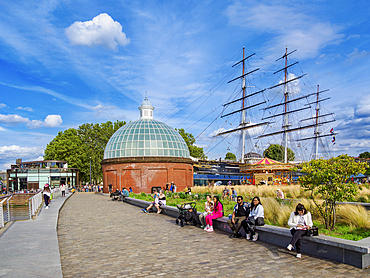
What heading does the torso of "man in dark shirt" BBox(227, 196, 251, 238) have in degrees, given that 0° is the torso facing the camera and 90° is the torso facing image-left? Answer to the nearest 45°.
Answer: approximately 45°

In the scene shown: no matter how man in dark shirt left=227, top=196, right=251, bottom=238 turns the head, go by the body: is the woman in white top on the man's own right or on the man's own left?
on the man's own left

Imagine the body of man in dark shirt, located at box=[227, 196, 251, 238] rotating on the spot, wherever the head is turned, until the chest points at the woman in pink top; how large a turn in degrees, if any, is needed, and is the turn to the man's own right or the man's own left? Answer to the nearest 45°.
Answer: approximately 90° to the man's own right
